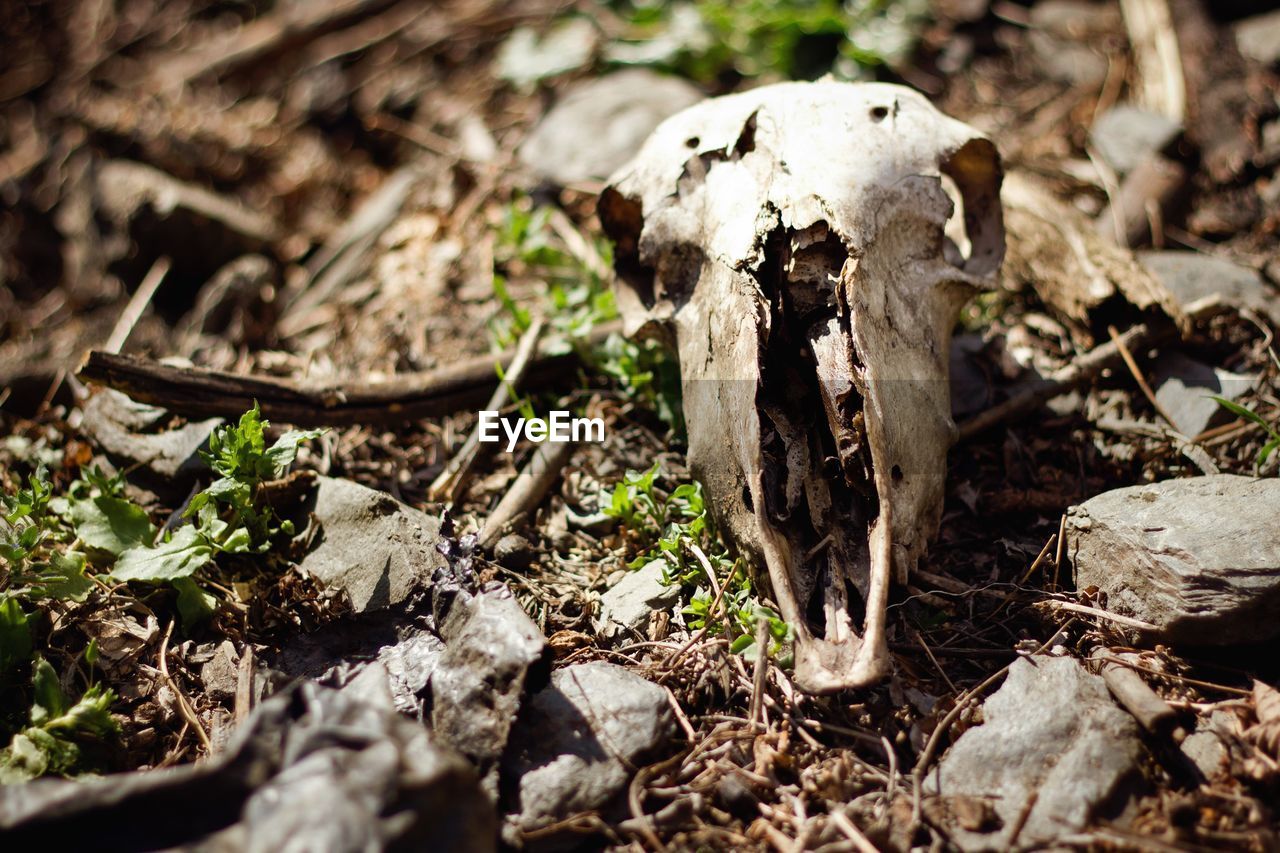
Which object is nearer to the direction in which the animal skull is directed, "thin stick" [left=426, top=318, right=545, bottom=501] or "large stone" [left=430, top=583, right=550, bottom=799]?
the large stone

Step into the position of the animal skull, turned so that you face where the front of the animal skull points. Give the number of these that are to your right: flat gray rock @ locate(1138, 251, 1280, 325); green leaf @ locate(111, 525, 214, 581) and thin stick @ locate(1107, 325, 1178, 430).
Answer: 1

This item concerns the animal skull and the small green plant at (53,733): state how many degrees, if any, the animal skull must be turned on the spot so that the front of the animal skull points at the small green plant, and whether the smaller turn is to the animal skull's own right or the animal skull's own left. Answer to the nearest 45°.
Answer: approximately 45° to the animal skull's own right

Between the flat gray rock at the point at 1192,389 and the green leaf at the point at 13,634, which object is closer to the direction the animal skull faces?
the green leaf

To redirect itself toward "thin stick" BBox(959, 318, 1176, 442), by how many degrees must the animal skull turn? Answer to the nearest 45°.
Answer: approximately 135° to its left

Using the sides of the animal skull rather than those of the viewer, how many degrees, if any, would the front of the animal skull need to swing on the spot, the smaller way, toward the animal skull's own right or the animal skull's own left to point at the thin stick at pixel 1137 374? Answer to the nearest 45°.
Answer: approximately 135° to the animal skull's own left

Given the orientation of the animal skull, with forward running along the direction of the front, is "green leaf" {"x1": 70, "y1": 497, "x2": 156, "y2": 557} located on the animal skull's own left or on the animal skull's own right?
on the animal skull's own right

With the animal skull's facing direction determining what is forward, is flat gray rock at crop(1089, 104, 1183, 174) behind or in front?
behind

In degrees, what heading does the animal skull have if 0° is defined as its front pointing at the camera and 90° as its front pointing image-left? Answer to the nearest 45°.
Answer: approximately 0°

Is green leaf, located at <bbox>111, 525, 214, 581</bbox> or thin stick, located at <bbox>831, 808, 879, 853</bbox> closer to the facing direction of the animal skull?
the thin stick

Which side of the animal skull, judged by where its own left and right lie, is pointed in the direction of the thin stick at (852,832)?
front

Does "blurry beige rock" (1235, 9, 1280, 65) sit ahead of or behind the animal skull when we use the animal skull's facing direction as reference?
behind
